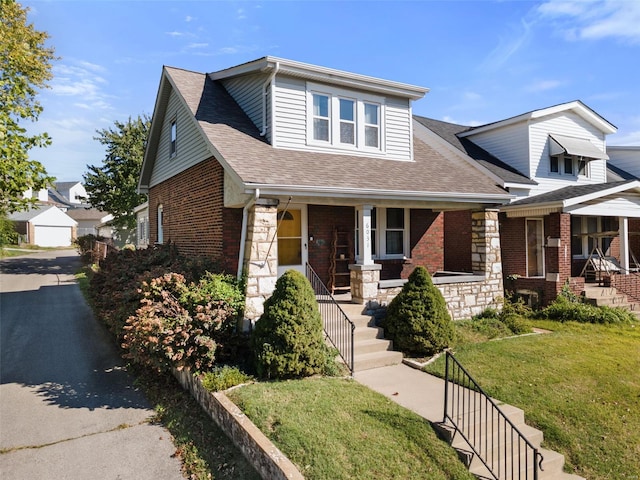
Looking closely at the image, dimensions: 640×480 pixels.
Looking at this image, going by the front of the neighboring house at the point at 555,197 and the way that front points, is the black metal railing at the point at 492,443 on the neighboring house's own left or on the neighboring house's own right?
on the neighboring house's own right

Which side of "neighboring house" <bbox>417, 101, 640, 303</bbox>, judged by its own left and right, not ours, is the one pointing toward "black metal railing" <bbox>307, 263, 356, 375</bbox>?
right

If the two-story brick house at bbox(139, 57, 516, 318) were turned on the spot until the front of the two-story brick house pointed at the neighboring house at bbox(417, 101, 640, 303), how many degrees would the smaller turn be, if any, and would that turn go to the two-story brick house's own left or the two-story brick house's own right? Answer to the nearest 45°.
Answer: approximately 90° to the two-story brick house's own left

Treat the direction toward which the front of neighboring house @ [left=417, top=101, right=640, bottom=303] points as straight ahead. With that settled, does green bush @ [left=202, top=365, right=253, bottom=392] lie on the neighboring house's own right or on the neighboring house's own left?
on the neighboring house's own right

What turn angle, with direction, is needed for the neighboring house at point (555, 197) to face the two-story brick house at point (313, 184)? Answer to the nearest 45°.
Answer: approximately 90° to its right

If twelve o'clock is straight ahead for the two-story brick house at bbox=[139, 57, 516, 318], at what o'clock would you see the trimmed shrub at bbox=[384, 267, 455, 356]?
The trimmed shrub is roughly at 12 o'clock from the two-story brick house.

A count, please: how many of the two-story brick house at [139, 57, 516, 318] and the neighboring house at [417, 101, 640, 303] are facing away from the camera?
0

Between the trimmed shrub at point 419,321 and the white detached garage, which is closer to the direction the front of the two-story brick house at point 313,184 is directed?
the trimmed shrub

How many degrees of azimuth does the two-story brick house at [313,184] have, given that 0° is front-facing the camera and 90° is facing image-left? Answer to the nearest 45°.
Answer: approximately 315°
